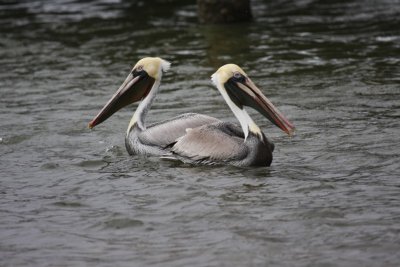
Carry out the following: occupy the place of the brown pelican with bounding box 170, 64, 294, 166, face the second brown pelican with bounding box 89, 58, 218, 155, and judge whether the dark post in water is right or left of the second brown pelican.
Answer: right

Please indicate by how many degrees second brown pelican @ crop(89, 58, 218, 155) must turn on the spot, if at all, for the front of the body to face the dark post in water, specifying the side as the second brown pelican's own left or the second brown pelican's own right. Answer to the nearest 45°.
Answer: approximately 90° to the second brown pelican's own right

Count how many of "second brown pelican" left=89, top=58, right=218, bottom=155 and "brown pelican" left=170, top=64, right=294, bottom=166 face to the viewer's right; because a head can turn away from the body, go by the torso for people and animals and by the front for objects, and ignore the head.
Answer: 1

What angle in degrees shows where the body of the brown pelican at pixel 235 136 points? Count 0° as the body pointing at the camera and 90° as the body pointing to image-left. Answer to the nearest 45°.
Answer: approximately 270°

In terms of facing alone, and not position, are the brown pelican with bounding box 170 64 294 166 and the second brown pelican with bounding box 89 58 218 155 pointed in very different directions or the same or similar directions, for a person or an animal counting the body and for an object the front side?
very different directions

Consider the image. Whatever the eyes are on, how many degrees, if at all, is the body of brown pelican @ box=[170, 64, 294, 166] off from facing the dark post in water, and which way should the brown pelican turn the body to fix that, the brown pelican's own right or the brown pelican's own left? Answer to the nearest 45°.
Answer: approximately 90° to the brown pelican's own left

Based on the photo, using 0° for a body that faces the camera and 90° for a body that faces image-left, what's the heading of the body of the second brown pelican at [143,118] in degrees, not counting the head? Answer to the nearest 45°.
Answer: approximately 90°

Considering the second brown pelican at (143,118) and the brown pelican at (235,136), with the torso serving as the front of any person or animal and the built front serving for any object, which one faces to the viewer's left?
the second brown pelican
